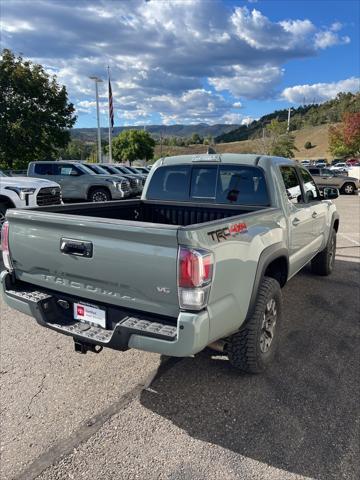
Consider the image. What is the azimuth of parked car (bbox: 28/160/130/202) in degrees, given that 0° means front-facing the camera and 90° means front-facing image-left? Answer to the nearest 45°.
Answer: approximately 315°

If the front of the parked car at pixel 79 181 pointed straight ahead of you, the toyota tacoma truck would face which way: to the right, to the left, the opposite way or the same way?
to the left

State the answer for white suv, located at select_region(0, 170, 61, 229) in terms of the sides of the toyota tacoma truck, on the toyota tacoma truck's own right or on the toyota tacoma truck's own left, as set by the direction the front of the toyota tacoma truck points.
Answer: on the toyota tacoma truck's own left

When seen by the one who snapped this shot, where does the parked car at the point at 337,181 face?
facing to the right of the viewer

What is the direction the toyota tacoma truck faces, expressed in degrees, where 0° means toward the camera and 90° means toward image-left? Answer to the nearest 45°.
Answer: approximately 225°

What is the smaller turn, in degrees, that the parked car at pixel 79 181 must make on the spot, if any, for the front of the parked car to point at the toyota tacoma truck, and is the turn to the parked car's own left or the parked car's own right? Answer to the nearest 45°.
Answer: approximately 45° to the parked car's own right

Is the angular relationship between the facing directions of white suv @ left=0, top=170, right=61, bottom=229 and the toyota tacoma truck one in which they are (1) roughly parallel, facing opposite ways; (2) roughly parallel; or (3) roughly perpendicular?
roughly perpendicular

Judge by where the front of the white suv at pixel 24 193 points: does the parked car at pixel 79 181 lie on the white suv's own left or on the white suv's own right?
on the white suv's own left

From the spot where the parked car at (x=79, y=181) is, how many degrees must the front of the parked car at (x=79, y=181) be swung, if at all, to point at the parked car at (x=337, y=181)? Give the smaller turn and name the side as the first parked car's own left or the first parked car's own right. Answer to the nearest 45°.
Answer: approximately 45° to the first parked car's own left

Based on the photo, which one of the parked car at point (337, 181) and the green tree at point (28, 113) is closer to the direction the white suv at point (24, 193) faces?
the parked car

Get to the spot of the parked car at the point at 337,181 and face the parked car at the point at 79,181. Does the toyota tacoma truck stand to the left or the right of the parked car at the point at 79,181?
left
